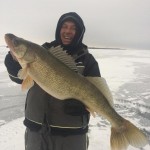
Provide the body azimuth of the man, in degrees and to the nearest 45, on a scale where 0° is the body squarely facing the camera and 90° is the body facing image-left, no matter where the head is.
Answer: approximately 0°
